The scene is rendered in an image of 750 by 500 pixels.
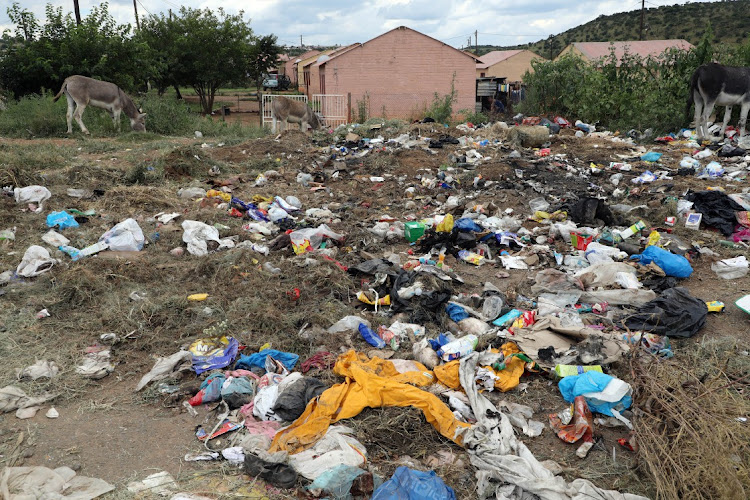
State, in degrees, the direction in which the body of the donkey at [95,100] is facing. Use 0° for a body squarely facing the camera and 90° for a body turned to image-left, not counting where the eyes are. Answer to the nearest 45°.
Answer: approximately 270°

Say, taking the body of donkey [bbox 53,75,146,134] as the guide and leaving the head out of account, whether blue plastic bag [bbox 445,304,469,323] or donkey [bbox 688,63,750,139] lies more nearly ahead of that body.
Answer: the donkey

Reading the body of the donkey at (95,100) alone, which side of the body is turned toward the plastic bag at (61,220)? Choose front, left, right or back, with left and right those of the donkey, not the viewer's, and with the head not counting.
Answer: right

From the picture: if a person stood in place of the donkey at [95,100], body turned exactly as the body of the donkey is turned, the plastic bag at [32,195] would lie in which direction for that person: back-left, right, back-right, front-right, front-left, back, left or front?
right

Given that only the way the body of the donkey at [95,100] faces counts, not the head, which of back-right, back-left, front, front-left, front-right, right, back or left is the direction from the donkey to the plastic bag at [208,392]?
right

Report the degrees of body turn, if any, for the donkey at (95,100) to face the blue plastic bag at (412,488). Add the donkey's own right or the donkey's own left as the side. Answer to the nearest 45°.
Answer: approximately 90° to the donkey's own right

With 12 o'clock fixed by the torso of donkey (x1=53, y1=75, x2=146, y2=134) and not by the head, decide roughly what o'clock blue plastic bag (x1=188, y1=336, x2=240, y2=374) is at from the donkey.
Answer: The blue plastic bag is roughly at 3 o'clock from the donkey.

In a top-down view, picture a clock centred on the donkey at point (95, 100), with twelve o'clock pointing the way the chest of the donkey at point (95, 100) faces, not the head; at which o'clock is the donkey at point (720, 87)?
the donkey at point (720, 87) is roughly at 1 o'clock from the donkey at point (95, 100).

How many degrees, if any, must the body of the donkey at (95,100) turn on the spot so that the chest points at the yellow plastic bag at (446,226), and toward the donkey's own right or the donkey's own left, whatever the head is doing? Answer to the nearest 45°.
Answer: approximately 90° to the donkey's own right

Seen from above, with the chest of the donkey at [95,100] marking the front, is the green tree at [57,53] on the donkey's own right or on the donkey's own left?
on the donkey's own left

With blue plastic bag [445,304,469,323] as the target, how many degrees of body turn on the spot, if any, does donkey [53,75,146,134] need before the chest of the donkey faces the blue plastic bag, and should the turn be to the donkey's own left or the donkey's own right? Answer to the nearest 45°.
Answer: approximately 90° to the donkey's own right

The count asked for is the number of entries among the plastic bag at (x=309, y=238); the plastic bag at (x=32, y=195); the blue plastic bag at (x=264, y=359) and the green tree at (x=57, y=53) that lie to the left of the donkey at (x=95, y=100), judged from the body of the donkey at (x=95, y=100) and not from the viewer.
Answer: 1
